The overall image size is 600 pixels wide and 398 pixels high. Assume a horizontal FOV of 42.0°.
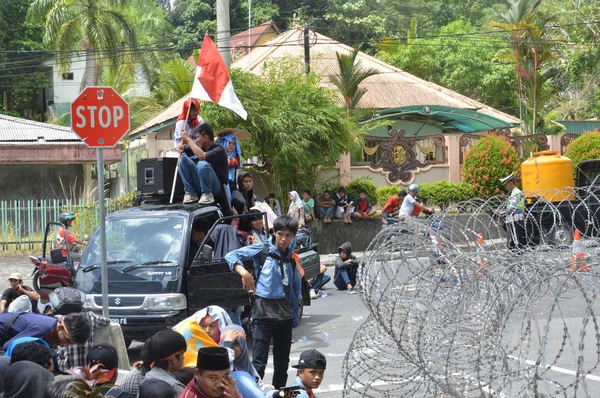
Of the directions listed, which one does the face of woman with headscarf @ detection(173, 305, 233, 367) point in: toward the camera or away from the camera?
toward the camera

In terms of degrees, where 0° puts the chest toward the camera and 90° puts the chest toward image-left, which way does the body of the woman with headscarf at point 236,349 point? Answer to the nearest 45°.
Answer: approximately 45°

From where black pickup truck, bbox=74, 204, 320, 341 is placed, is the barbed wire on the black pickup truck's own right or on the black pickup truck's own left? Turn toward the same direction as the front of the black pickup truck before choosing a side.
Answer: on the black pickup truck's own left

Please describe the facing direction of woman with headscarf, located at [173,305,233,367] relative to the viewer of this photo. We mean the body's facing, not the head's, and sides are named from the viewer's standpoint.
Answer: facing the viewer and to the right of the viewer

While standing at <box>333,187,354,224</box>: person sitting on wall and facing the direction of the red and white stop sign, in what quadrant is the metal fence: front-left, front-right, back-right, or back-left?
front-right

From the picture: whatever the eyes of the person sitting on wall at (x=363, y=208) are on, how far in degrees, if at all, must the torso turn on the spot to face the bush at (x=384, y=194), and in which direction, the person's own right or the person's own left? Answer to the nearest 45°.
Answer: approximately 135° to the person's own left

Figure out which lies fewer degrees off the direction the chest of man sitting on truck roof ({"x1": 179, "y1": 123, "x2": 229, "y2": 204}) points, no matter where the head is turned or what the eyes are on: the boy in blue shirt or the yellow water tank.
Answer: the boy in blue shirt

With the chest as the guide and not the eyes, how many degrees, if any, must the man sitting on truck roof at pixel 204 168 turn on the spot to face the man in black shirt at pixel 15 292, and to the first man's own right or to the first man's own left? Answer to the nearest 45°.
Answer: approximately 45° to the first man's own right

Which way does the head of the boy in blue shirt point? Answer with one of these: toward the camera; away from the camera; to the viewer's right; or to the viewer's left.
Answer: toward the camera

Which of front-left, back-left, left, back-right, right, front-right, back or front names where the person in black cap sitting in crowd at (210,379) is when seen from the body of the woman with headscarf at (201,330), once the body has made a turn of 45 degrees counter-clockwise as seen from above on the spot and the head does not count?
right

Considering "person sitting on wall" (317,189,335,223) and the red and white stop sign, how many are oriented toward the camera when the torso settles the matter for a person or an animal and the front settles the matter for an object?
2

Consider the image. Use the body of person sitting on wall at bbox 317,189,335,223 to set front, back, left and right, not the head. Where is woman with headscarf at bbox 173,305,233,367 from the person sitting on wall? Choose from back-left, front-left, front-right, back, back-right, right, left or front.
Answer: front

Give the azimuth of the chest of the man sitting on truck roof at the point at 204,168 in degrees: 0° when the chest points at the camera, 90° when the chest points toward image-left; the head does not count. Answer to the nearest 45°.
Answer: approximately 45°

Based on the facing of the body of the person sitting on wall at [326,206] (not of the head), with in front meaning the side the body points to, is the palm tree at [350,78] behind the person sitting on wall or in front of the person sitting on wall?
behind

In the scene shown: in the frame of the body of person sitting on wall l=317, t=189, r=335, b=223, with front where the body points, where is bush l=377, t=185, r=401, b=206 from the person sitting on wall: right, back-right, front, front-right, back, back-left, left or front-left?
back-left

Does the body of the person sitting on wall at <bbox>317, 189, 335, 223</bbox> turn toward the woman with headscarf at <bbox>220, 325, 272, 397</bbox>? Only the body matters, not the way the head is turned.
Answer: yes

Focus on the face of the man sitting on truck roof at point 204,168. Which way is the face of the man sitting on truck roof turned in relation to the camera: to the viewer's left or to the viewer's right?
to the viewer's left

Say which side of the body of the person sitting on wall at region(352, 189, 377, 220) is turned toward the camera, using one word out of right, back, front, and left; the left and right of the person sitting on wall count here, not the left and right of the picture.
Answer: front
